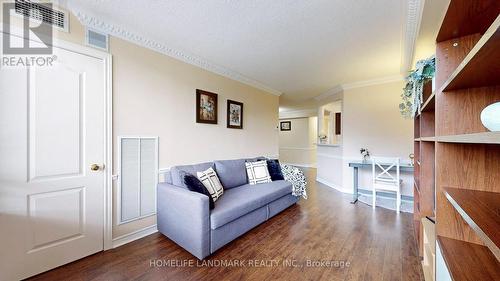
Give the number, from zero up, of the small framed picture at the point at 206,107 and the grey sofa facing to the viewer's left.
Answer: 0

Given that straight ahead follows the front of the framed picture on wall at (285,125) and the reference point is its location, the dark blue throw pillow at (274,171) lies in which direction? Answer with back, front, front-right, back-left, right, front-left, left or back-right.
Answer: front

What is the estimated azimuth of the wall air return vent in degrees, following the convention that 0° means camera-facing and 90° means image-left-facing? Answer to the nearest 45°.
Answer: approximately 315°

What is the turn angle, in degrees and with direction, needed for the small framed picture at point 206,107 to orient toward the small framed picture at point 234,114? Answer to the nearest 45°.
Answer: approximately 90° to its left

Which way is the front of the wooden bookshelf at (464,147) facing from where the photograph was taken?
facing the viewer and to the left of the viewer

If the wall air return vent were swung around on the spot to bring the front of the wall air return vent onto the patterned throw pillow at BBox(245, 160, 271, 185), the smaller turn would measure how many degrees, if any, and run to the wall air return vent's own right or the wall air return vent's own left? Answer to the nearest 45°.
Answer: approximately 45° to the wall air return vent's own left

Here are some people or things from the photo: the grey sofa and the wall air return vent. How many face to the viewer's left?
0

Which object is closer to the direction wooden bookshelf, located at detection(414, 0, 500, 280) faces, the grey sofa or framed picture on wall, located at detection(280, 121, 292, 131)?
the grey sofa

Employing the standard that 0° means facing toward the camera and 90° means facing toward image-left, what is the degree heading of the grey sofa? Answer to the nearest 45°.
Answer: approximately 315°

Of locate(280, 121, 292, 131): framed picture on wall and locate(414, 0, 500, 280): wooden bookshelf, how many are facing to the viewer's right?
0

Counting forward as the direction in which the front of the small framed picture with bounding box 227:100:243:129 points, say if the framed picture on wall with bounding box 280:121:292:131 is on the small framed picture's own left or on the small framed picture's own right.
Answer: on the small framed picture's own left

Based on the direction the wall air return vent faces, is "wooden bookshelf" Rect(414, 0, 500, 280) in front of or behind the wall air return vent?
in front

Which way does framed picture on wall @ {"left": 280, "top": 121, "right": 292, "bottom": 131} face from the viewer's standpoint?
toward the camera
